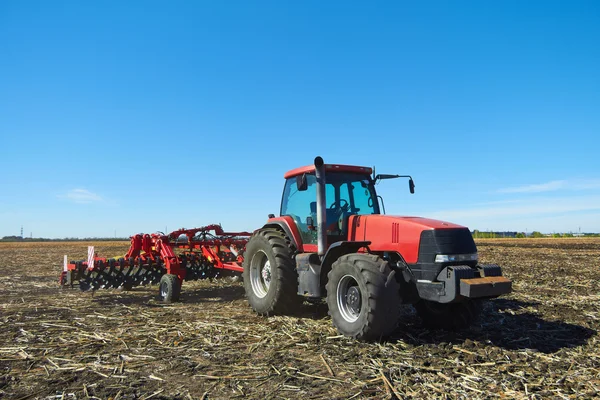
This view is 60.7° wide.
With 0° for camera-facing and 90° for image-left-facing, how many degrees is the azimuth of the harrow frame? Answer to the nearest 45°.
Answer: approximately 315°

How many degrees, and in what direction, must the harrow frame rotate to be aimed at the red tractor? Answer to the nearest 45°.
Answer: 0° — it already faces it

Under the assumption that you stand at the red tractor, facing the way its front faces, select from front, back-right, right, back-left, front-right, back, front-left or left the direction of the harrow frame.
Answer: back

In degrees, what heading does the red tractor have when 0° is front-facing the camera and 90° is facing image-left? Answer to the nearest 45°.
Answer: approximately 315°
